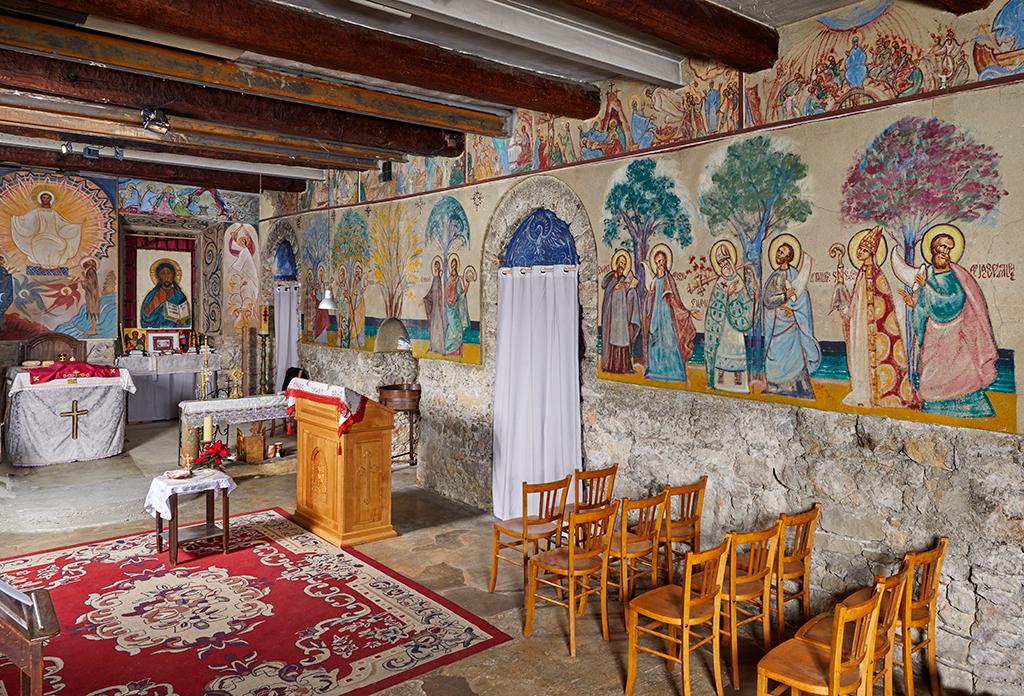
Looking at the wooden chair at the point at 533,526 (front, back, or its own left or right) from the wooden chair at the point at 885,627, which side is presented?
back

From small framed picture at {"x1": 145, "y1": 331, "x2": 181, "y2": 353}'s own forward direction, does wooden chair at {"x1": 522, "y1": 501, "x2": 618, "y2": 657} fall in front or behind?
in front

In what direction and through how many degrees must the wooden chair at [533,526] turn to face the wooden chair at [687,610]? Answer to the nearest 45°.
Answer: approximately 180°

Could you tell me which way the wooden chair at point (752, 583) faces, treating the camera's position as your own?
facing away from the viewer and to the left of the viewer

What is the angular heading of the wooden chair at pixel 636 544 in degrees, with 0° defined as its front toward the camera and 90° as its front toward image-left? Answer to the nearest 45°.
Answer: approximately 135°

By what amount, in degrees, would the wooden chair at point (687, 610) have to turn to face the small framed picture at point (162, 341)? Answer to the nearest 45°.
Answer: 0° — it already faces it

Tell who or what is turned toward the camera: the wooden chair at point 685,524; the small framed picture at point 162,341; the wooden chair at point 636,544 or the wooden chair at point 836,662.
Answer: the small framed picture

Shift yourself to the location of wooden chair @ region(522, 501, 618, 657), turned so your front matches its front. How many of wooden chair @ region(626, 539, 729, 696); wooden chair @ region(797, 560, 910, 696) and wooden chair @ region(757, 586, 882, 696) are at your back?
3

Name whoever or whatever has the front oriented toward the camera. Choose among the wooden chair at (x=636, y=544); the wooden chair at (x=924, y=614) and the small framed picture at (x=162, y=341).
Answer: the small framed picture

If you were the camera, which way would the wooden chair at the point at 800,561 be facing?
facing away from the viewer and to the left of the viewer

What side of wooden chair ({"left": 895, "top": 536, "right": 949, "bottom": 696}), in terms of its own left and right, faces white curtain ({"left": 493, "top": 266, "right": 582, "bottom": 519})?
front

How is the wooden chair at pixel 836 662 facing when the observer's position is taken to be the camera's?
facing away from the viewer and to the left of the viewer
